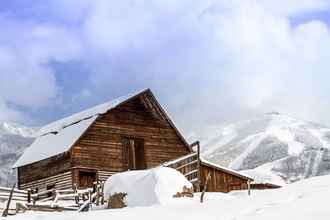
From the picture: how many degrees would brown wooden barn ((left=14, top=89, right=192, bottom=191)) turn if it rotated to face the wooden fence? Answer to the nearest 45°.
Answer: approximately 45° to its right

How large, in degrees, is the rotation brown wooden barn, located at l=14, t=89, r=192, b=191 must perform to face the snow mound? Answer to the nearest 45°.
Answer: approximately 45° to its right

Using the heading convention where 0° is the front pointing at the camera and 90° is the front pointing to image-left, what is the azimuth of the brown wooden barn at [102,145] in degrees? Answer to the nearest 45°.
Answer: approximately 315°
